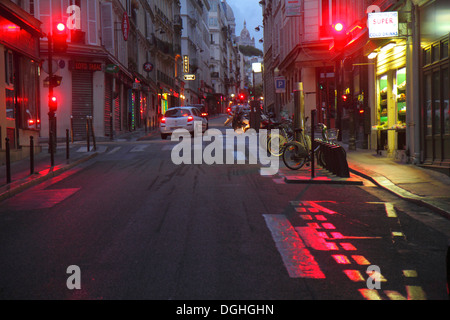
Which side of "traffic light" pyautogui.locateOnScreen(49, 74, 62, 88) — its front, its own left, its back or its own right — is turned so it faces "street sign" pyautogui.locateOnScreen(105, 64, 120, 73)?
back

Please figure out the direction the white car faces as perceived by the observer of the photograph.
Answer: facing away from the viewer and to the right of the viewer

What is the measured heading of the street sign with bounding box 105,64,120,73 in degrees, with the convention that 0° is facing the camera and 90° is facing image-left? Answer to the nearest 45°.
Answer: approximately 0°

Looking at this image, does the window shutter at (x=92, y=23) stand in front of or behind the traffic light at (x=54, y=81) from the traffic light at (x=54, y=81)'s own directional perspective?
behind

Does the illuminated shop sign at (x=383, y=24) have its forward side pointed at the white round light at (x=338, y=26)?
no

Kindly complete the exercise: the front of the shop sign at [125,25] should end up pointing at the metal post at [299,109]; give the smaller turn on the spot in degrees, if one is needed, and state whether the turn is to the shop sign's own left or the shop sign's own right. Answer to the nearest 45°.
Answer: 0° — it already faces it

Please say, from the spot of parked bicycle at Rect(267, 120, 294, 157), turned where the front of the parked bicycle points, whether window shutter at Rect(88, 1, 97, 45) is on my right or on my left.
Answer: on my right

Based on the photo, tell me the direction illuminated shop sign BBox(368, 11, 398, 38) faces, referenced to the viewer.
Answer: facing the viewer

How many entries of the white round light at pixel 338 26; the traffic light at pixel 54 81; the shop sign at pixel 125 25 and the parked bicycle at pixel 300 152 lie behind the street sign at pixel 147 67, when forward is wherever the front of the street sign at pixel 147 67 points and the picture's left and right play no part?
0

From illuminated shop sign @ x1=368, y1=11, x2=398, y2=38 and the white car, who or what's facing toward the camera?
the illuminated shop sign

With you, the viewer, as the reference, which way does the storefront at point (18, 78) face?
facing to the right of the viewer

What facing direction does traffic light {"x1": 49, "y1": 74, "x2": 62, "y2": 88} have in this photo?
toward the camera

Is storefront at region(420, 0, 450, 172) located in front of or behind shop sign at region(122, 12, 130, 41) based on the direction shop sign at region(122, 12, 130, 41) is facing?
in front

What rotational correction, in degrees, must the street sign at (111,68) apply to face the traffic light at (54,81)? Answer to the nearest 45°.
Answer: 0° — it already faces it

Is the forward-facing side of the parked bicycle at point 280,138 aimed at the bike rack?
no

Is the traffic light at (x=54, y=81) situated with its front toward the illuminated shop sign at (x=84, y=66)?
no

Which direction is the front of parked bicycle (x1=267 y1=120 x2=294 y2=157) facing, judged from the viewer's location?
facing to the right of the viewer

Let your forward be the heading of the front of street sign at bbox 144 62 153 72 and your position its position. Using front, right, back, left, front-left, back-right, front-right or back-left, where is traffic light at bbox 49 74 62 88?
front

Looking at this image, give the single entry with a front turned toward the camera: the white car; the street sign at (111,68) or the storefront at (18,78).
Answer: the street sign
